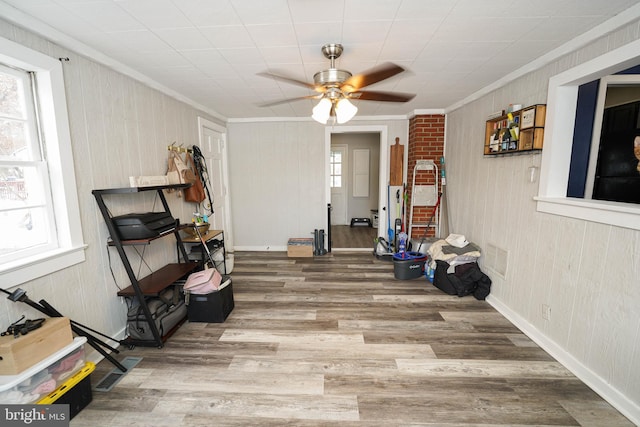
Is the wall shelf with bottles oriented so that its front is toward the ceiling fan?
yes

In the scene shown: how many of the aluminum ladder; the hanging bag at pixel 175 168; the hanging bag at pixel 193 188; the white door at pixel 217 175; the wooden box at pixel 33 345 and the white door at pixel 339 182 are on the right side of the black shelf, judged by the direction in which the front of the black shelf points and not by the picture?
1

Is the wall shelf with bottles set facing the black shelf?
yes

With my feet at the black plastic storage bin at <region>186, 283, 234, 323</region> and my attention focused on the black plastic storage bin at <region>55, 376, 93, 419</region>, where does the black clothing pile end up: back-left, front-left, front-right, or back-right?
back-left

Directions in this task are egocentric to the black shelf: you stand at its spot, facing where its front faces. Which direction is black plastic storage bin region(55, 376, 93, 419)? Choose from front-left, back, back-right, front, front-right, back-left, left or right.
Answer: right

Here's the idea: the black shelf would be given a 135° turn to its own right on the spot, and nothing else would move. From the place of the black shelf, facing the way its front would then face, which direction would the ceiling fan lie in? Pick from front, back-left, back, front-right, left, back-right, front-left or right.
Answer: back-left

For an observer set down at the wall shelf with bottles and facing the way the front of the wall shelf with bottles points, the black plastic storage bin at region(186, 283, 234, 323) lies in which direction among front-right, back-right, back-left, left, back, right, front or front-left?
front

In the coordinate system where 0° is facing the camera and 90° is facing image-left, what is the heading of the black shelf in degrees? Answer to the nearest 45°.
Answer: approximately 315°

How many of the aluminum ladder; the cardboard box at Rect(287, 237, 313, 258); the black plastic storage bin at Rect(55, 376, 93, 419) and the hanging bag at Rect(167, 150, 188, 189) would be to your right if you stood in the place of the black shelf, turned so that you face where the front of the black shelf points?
1

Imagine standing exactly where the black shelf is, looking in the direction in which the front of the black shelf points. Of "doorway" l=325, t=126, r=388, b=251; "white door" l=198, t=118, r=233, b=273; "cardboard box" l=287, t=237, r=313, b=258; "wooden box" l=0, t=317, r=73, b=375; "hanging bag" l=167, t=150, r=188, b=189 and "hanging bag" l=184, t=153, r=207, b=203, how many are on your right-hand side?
1

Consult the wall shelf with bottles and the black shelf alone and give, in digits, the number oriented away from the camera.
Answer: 0

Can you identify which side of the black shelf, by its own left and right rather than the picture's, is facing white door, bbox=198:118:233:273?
left

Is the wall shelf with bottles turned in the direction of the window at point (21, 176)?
yes

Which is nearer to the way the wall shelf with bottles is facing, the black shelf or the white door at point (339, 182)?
the black shelf

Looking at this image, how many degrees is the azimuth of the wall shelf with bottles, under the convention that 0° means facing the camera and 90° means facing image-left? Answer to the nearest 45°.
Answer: approximately 45°

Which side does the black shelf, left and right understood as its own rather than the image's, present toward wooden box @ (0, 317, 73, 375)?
right

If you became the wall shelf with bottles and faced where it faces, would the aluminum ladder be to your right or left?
on your right

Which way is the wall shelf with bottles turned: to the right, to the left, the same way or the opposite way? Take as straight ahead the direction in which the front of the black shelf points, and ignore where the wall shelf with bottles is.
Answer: the opposite way
